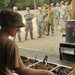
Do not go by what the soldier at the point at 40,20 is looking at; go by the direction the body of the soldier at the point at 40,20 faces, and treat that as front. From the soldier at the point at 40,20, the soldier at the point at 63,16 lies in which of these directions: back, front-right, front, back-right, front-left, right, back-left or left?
back-left

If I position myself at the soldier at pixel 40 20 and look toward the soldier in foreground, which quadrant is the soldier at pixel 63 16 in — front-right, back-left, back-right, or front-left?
back-left

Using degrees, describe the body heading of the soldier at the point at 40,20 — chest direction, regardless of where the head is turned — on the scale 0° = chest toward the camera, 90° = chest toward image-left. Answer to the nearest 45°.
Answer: approximately 0°

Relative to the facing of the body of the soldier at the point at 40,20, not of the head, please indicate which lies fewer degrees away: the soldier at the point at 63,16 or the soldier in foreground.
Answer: the soldier in foreground

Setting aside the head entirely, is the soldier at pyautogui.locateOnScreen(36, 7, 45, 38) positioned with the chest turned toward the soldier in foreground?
yes
